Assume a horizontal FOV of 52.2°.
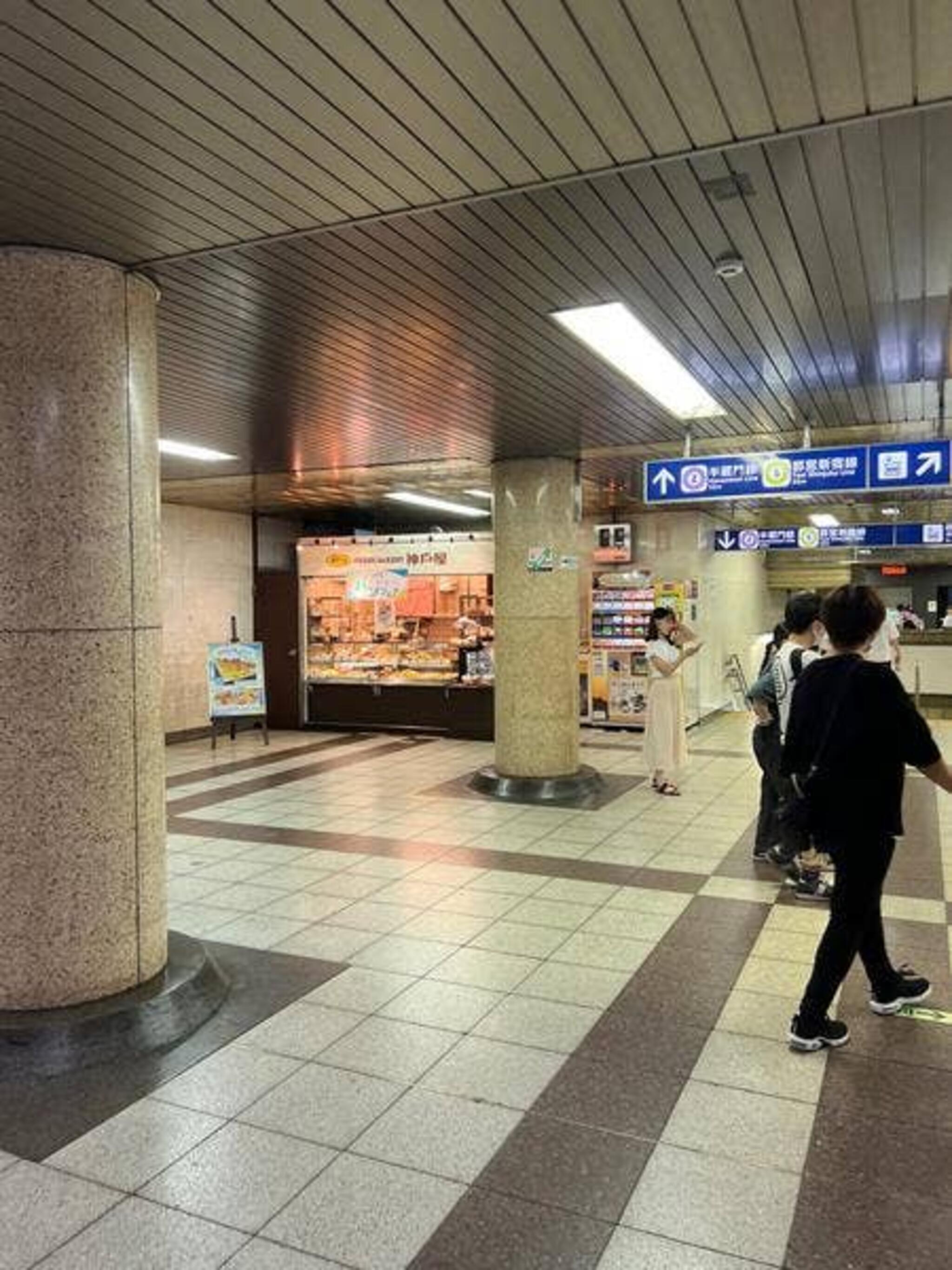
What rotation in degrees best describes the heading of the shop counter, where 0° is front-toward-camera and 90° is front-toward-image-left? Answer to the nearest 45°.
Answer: approximately 0°

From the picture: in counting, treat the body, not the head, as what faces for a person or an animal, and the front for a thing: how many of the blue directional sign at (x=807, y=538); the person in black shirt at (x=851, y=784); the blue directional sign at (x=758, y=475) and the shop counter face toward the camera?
3

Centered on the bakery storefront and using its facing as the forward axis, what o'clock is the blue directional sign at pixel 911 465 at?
The blue directional sign is roughly at 11 o'clock from the bakery storefront.

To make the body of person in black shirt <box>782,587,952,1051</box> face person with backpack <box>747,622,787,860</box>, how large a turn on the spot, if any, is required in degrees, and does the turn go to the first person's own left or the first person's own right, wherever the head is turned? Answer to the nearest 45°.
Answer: approximately 45° to the first person's own left

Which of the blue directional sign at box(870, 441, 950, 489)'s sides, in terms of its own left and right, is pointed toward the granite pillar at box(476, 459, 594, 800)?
right

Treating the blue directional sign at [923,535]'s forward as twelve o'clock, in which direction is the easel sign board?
The easel sign board is roughly at 2 o'clock from the blue directional sign.

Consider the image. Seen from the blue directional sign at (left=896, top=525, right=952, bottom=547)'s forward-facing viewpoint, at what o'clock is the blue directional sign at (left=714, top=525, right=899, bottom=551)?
the blue directional sign at (left=714, top=525, right=899, bottom=551) is roughly at 2 o'clock from the blue directional sign at (left=896, top=525, right=952, bottom=547).

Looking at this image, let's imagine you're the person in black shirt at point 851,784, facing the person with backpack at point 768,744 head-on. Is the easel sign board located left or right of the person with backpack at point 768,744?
left

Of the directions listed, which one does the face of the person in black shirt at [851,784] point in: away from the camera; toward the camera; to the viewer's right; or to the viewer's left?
away from the camera
